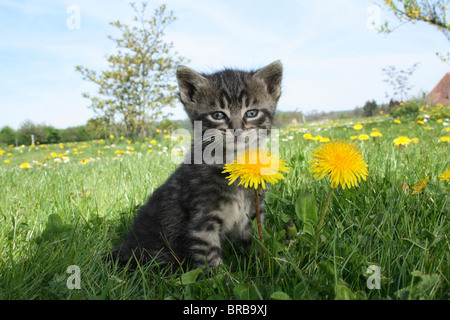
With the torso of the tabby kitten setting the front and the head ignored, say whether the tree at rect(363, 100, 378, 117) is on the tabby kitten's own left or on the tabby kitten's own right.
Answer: on the tabby kitten's own left

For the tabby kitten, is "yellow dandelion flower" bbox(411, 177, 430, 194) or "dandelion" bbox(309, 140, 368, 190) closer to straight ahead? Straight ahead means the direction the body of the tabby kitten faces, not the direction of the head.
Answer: the dandelion

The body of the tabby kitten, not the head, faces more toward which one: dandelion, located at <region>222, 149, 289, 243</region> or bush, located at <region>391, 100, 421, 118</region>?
the dandelion

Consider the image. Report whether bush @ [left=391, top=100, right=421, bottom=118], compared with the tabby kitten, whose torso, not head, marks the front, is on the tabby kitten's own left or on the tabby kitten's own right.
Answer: on the tabby kitten's own left

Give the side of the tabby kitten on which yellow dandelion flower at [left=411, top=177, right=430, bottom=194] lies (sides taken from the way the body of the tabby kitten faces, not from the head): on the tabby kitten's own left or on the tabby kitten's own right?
on the tabby kitten's own left

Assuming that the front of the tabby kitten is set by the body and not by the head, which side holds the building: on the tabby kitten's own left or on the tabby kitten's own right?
on the tabby kitten's own left

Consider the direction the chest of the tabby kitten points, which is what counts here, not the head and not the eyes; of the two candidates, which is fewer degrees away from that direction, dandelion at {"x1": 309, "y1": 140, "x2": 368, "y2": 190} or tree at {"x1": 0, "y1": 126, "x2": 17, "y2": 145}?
the dandelion

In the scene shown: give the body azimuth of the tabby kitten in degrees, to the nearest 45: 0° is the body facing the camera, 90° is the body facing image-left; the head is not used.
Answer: approximately 315°

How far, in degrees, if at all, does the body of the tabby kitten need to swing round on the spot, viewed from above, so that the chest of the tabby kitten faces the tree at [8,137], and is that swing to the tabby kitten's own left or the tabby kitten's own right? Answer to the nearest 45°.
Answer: approximately 180°
